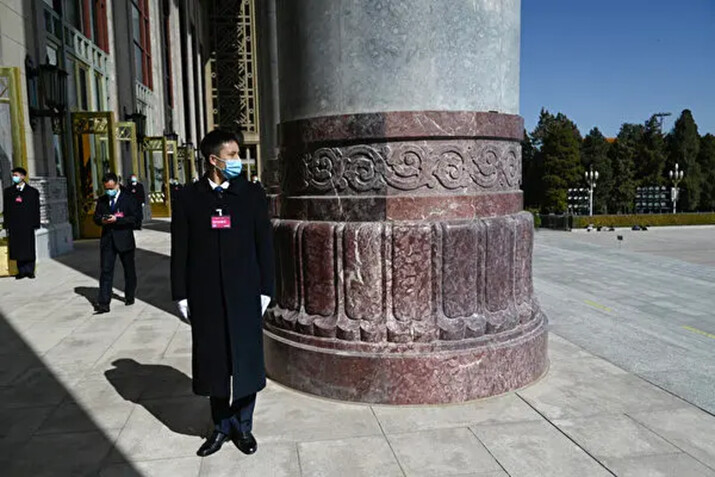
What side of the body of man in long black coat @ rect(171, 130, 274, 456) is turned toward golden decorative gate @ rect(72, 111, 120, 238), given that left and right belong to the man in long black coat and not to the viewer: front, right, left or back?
back

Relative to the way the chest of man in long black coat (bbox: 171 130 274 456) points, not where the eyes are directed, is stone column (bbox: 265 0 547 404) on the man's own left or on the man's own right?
on the man's own left

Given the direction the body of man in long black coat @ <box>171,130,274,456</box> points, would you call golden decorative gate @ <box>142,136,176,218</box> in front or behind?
behind

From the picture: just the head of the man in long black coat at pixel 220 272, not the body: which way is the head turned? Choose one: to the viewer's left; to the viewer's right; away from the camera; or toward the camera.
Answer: to the viewer's right

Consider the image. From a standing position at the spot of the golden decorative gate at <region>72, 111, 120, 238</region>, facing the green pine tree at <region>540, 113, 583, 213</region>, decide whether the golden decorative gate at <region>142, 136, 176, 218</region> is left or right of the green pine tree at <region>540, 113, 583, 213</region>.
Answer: left

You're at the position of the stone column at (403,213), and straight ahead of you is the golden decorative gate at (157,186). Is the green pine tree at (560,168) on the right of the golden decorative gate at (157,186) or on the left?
right

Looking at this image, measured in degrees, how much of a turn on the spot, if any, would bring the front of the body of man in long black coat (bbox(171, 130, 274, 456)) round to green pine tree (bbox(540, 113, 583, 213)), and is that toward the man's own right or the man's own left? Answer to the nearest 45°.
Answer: approximately 135° to the man's own left

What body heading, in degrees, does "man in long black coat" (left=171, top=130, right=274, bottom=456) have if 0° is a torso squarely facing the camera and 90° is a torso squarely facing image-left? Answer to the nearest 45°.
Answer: approximately 0°

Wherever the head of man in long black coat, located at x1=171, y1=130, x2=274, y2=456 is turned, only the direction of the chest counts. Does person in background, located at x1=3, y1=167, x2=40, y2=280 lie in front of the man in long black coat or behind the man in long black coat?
behind
